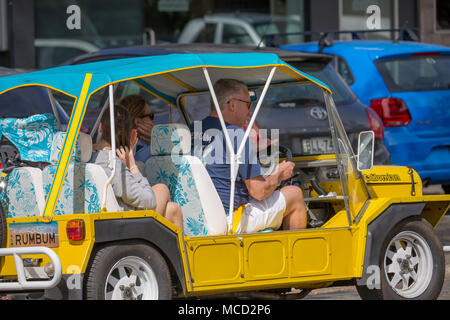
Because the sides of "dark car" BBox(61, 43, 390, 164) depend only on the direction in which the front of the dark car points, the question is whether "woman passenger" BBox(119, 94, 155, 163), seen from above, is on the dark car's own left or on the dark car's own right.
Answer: on the dark car's own left

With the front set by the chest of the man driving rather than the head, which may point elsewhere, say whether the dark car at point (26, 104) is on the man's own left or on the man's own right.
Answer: on the man's own left

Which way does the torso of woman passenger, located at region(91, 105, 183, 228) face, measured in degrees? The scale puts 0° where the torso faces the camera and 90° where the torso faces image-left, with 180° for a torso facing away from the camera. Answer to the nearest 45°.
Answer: approximately 225°

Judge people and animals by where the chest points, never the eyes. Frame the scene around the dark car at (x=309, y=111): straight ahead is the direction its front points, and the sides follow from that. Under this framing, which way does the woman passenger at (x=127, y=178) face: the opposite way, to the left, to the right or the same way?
to the right

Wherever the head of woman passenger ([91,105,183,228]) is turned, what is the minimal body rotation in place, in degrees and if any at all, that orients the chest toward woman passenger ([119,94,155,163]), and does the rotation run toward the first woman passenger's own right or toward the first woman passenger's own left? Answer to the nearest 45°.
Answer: approximately 45° to the first woman passenger's own left

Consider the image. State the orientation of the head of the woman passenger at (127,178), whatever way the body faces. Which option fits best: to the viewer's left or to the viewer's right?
to the viewer's right

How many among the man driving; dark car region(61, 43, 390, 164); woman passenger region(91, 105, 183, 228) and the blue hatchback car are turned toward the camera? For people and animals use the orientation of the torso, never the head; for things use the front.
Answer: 0

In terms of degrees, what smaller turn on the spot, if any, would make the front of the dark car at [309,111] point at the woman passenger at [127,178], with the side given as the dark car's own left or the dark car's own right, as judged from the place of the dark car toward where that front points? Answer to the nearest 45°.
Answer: approximately 135° to the dark car's own left

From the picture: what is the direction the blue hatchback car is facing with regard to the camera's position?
facing away from the viewer and to the left of the viewer

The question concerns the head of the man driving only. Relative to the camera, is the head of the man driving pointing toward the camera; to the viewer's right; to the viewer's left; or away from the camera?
to the viewer's right

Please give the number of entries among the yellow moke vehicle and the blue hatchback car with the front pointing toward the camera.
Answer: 0

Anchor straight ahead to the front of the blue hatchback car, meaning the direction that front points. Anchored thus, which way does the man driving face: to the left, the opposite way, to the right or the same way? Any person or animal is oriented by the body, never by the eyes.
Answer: to the right

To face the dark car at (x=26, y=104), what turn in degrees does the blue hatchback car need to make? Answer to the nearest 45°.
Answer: approximately 90° to its left

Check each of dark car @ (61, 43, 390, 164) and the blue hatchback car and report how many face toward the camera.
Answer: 0

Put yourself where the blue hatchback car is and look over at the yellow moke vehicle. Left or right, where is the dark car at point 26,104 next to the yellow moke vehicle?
right

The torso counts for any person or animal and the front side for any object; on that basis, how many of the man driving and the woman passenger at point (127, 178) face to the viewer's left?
0

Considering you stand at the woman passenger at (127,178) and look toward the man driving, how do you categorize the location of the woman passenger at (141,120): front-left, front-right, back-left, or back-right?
front-left

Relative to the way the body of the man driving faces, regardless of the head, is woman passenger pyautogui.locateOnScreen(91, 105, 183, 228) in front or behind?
behind

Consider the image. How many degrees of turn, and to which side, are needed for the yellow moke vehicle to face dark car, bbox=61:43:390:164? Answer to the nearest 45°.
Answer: approximately 45° to its left
